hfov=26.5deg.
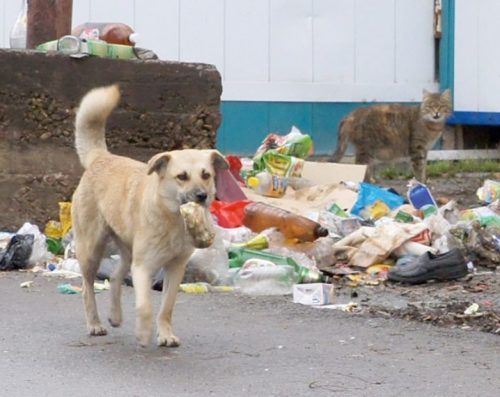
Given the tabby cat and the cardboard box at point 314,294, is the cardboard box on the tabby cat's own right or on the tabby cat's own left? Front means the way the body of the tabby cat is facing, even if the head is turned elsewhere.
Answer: on the tabby cat's own right

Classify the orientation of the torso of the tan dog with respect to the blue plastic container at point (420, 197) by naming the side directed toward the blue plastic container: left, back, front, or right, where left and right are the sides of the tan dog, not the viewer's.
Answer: left

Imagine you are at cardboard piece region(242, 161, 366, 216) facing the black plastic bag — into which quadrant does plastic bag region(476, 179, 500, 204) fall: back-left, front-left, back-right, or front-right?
back-left

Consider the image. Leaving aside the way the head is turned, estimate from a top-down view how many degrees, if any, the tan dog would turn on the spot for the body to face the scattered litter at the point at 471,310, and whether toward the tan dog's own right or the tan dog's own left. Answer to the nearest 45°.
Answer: approximately 45° to the tan dog's own left

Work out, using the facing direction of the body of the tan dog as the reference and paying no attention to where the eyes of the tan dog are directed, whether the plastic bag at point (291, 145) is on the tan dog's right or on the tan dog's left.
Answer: on the tan dog's left

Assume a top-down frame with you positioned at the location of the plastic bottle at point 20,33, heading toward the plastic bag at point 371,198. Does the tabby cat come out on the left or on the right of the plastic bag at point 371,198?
left

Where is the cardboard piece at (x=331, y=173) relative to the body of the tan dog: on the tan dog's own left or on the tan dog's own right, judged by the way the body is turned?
on the tan dog's own left

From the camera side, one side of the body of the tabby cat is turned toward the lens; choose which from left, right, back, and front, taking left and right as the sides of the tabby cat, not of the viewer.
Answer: right

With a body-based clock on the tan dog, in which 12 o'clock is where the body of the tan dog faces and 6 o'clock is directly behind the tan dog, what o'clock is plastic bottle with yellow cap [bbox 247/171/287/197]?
The plastic bottle with yellow cap is roughly at 8 o'clock from the tan dog.

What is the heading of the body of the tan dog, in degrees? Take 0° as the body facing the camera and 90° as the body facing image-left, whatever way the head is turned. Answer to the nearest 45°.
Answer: approximately 315°

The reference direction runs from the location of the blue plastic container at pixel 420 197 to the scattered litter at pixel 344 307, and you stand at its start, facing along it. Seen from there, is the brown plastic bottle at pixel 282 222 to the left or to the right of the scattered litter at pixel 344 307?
right
